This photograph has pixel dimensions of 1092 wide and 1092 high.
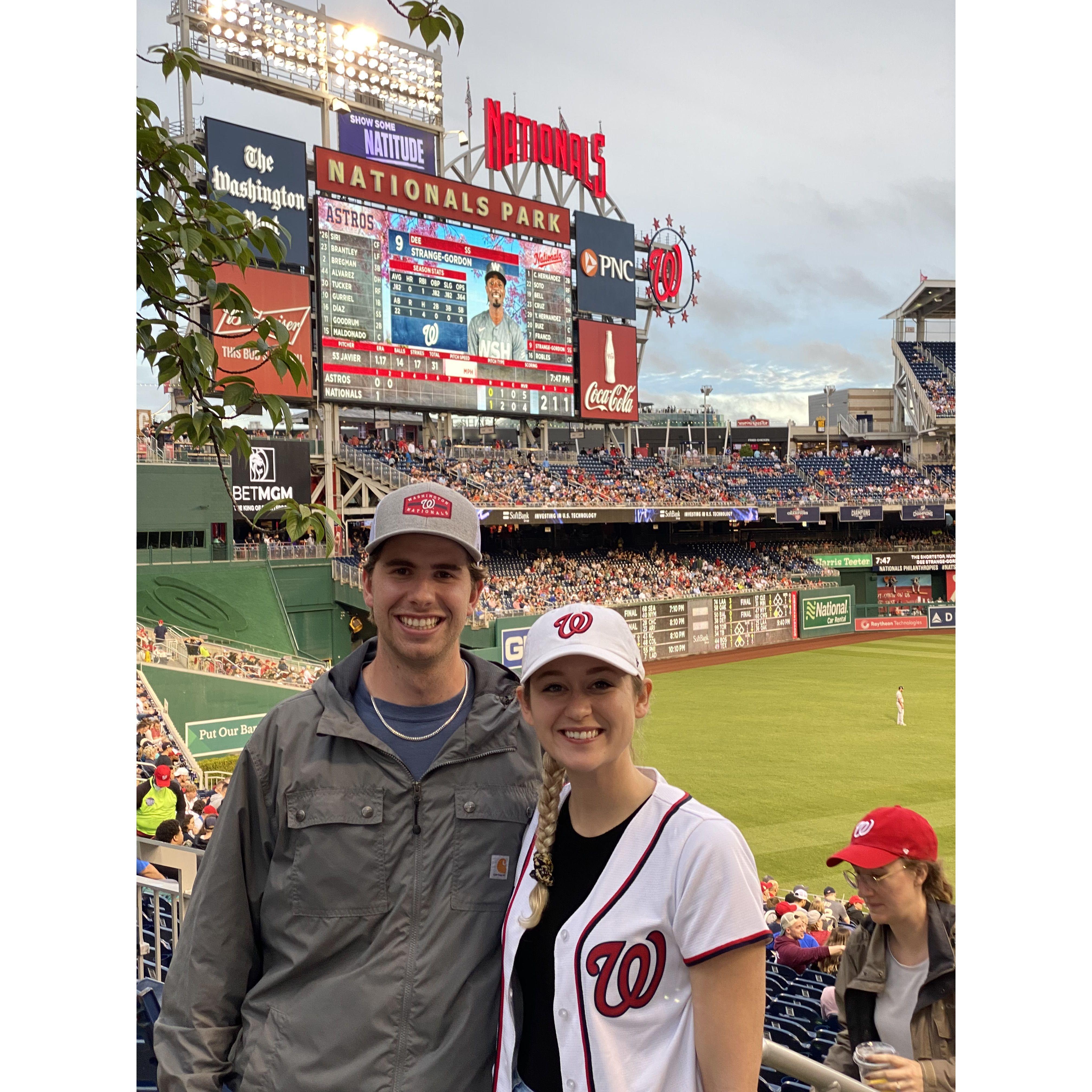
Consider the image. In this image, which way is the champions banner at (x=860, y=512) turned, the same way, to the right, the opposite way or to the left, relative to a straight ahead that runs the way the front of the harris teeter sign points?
the same way

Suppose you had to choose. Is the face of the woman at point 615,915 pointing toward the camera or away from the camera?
toward the camera

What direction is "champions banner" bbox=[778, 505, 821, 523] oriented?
toward the camera

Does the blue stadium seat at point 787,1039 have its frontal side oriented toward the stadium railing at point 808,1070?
no

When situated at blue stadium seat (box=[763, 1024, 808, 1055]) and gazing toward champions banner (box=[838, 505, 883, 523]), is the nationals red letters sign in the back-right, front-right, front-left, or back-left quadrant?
front-left

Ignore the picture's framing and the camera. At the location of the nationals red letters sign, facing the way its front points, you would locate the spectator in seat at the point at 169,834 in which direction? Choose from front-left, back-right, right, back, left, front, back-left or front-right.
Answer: front-right

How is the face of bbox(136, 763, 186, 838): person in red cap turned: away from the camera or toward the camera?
toward the camera

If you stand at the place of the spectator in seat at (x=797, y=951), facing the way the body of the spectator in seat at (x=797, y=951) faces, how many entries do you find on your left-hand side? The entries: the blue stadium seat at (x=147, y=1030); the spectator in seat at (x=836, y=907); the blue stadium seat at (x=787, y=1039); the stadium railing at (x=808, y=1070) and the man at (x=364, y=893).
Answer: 1

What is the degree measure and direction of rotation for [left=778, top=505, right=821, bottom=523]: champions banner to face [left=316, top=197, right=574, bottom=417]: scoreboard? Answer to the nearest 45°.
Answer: approximately 45° to its right

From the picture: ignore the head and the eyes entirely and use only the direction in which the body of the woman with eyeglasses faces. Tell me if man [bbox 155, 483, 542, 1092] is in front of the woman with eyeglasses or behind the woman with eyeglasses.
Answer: in front

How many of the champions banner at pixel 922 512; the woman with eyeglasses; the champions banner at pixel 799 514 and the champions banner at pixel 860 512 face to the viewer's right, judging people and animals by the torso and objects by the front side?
0

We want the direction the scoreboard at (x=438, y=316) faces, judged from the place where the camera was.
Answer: facing the viewer and to the right of the viewer

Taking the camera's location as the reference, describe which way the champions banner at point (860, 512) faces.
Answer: facing the viewer

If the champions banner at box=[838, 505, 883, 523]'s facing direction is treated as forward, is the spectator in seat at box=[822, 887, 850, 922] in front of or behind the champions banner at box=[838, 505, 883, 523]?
in front

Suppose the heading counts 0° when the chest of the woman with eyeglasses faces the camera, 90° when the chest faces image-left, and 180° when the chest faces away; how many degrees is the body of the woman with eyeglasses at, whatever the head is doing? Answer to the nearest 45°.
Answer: approximately 45°

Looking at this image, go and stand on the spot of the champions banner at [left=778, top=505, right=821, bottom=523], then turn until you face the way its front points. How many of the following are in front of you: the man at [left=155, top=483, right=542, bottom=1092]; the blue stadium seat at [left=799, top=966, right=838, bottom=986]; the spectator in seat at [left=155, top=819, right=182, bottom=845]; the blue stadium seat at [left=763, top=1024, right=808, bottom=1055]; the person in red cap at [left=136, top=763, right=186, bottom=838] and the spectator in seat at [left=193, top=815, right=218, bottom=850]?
6
